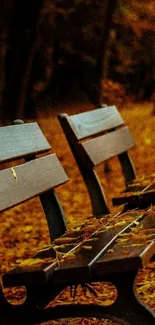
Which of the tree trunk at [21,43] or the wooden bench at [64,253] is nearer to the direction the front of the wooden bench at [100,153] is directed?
the wooden bench

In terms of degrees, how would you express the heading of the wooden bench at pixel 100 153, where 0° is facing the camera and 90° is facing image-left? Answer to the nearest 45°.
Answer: approximately 315°

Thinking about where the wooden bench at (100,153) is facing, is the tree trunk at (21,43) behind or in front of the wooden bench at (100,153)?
behind

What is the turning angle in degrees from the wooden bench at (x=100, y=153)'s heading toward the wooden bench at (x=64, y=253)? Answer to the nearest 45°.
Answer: approximately 45° to its right

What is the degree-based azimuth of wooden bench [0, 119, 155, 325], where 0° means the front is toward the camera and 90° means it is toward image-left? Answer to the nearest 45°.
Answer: approximately 315°

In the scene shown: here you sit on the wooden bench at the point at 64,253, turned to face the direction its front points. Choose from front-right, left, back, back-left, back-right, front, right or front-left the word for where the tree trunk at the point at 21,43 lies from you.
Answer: back-left
